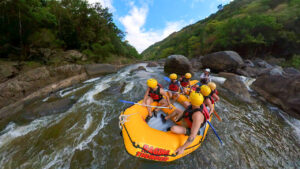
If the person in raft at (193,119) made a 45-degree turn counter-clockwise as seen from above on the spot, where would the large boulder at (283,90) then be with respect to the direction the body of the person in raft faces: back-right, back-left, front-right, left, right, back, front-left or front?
back

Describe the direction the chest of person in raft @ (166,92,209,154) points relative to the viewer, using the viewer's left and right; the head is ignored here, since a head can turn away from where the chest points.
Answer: facing to the left of the viewer

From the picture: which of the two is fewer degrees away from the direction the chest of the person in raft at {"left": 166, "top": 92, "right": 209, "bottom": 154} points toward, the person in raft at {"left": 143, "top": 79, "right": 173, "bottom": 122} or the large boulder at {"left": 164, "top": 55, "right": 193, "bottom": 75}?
the person in raft

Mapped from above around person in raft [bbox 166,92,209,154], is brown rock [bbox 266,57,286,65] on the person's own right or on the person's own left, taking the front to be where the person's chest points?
on the person's own right

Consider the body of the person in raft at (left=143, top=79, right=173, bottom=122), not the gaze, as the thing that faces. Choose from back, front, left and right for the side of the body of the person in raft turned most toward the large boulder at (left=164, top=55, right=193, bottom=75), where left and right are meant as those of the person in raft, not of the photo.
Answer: back

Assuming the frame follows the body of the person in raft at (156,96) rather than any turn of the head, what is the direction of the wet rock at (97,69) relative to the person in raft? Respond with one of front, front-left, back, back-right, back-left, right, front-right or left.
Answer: back-right

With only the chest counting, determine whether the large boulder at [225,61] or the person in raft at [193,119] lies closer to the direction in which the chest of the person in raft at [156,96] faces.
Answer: the person in raft

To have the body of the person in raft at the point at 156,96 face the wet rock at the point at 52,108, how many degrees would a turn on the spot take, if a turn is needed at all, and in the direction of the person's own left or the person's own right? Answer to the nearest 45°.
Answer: approximately 90° to the person's own right

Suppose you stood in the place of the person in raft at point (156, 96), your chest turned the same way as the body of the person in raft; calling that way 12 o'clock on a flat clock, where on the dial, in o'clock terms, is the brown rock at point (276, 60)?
The brown rock is roughly at 8 o'clock from the person in raft.

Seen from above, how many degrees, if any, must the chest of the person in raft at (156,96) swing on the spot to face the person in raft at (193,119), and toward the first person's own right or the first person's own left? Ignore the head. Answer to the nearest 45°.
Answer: approximately 45° to the first person's own left

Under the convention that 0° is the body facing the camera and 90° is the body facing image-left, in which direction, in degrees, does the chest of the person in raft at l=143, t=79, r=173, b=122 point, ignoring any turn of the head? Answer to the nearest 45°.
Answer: approximately 0°
